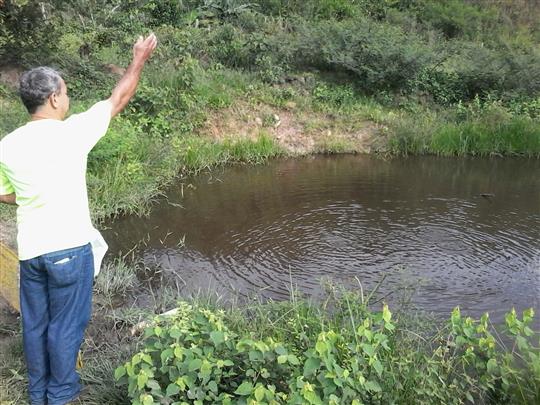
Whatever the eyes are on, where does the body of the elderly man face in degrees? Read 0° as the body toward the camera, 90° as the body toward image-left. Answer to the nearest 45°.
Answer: approximately 225°

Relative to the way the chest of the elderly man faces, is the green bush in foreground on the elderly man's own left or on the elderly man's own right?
on the elderly man's own right

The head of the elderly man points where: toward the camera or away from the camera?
away from the camera
